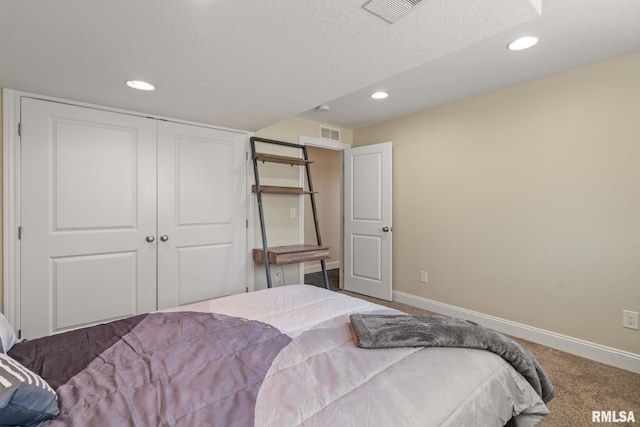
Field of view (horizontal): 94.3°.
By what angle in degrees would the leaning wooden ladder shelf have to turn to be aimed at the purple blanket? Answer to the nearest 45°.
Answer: approximately 45° to its right

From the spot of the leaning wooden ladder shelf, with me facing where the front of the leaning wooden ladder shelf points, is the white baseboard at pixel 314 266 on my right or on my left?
on my left

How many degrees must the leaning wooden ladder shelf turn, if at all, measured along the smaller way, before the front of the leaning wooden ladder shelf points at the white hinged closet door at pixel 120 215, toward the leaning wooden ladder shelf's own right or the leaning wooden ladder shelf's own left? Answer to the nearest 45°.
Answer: approximately 90° to the leaning wooden ladder shelf's own right

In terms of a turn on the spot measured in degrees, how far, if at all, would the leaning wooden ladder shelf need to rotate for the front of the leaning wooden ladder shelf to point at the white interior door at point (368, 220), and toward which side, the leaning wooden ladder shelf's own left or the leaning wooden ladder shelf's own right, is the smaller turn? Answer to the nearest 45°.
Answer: approximately 90° to the leaning wooden ladder shelf's own left

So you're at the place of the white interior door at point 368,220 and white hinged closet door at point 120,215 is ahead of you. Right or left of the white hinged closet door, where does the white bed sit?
left

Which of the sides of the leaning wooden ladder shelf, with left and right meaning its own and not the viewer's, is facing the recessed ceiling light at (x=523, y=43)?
front

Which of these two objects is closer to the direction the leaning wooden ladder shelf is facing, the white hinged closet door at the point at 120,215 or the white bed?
the white bed

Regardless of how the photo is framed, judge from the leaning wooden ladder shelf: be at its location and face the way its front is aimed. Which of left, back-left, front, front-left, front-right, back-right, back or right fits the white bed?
front-right

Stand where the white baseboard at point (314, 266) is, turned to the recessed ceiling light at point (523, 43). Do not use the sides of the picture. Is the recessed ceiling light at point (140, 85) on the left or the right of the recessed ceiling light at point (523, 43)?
right

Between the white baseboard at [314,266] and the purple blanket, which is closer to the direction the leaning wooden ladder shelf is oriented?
the purple blanket

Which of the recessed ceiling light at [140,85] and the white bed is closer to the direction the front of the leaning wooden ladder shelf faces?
the white bed

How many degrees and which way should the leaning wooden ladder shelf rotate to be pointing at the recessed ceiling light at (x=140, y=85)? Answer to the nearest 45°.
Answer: approximately 90° to its right
